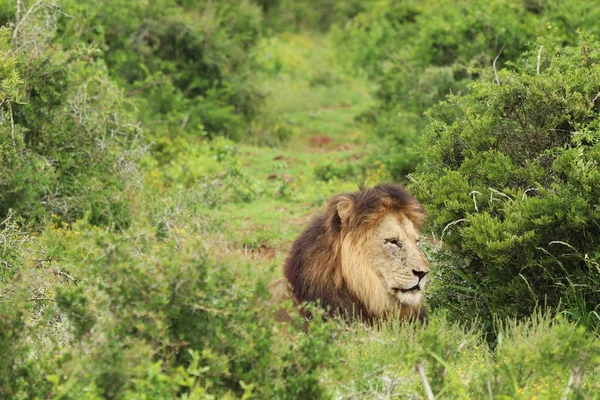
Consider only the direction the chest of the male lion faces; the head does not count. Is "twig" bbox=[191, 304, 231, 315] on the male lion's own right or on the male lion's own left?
on the male lion's own right

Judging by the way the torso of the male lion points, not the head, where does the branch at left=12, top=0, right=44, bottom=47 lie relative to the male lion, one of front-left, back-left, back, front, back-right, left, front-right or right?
back

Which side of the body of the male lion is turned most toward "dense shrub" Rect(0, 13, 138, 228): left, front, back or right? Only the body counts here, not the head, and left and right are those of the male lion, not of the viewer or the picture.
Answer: back

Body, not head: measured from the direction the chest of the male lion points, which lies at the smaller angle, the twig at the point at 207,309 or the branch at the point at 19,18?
the twig

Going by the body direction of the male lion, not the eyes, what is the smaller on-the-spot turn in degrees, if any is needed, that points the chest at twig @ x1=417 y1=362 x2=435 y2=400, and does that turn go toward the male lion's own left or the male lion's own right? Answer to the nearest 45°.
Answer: approximately 45° to the male lion's own right
